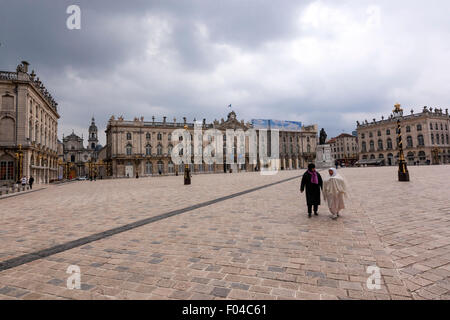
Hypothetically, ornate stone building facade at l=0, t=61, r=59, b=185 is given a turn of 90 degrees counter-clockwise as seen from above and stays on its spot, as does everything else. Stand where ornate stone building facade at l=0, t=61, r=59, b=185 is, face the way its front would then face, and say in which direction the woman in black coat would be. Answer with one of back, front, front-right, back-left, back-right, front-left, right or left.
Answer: back

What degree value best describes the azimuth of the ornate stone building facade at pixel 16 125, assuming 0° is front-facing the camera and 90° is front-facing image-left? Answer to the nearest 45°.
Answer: approximately 270°
